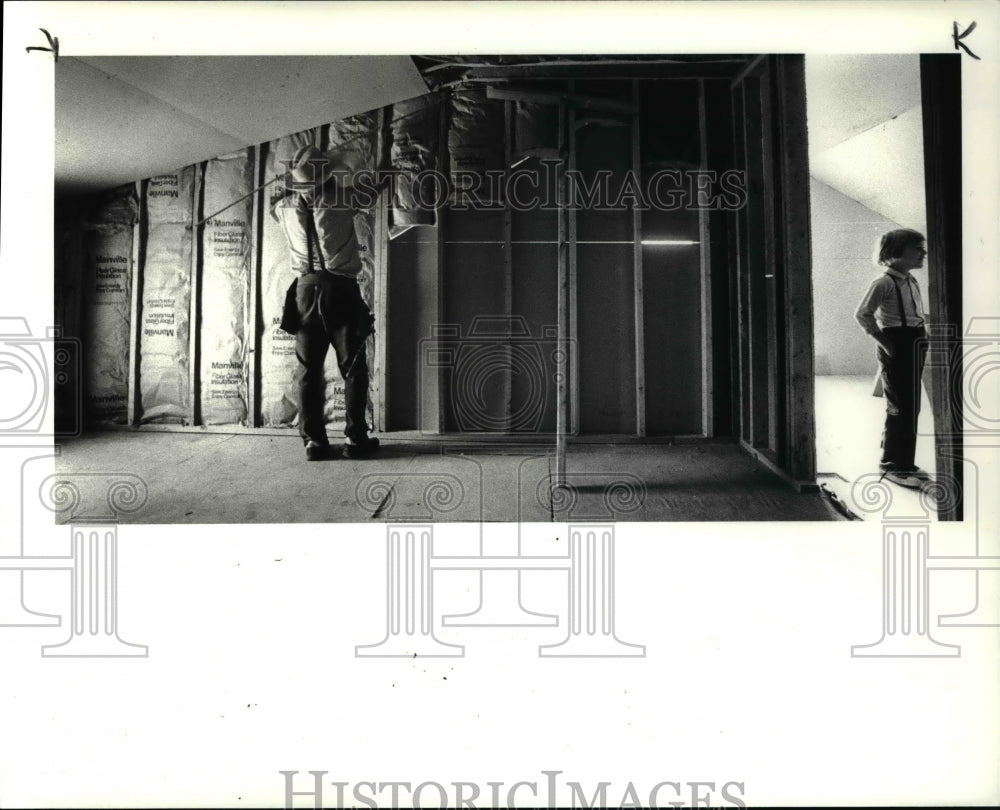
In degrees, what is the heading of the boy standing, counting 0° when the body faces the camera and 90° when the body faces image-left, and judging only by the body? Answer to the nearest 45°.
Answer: approximately 315°

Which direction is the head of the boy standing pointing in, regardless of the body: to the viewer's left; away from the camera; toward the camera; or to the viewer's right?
to the viewer's right
